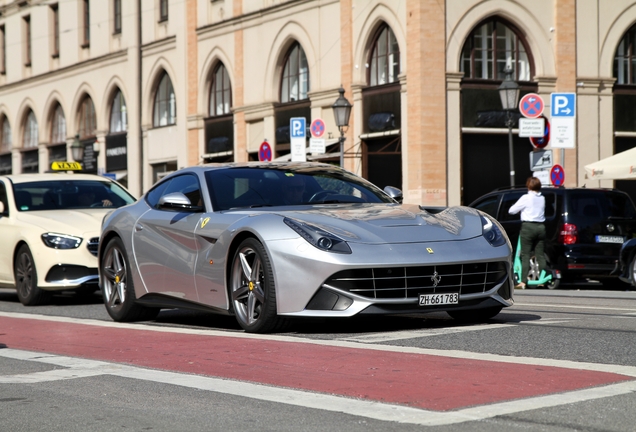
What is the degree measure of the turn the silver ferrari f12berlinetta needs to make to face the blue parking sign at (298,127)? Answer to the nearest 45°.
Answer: approximately 135° to its left

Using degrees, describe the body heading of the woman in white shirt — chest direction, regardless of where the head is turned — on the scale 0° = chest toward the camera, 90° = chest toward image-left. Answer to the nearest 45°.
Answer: approximately 135°

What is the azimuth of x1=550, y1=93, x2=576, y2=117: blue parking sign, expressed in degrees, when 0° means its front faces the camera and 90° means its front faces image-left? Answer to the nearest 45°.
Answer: approximately 0°

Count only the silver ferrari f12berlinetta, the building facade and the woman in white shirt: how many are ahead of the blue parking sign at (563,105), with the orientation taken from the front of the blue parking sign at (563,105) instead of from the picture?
2

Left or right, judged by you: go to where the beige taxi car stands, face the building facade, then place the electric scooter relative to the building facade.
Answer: right

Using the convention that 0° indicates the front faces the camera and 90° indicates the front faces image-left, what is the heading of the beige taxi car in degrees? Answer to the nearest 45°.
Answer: approximately 315°

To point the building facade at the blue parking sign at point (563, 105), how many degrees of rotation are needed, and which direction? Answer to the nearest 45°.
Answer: approximately 45° to its left

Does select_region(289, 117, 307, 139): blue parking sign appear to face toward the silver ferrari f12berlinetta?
yes

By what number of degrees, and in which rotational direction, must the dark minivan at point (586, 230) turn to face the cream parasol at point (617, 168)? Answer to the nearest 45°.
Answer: approximately 45° to its right

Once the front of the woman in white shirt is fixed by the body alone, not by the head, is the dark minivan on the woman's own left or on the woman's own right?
on the woman's own right
